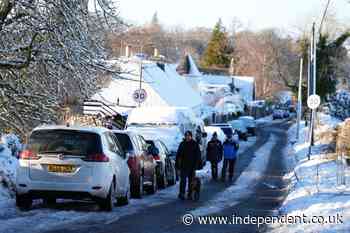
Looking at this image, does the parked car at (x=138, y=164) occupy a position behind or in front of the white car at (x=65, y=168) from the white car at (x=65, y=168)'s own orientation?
in front

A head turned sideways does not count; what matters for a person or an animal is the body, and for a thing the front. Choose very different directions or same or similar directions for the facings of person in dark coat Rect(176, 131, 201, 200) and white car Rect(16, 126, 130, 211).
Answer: very different directions

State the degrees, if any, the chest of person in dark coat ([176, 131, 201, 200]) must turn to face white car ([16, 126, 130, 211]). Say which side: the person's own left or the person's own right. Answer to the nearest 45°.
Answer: approximately 45° to the person's own right

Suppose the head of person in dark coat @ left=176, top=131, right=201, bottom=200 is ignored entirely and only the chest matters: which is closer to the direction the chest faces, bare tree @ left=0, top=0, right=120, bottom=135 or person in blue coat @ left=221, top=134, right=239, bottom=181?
the bare tree

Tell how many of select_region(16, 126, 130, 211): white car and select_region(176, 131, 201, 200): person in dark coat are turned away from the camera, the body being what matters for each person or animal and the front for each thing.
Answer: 1

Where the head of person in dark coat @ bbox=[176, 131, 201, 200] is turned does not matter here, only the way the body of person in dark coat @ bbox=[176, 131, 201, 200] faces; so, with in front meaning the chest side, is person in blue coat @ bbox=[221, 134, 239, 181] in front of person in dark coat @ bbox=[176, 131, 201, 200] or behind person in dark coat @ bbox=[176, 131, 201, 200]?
behind

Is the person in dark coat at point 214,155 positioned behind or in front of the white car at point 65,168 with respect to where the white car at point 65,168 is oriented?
in front

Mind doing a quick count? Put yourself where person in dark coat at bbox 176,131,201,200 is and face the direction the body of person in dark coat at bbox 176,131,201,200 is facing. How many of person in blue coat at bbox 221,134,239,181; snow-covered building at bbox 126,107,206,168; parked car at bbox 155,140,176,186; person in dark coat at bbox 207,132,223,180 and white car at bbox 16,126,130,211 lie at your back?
4

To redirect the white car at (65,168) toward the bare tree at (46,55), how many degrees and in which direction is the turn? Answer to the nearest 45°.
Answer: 0° — it already faces it

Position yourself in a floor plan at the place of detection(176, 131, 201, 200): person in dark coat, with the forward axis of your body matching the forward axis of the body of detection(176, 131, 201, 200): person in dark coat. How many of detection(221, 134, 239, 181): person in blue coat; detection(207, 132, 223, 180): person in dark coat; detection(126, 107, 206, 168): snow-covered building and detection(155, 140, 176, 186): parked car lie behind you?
4

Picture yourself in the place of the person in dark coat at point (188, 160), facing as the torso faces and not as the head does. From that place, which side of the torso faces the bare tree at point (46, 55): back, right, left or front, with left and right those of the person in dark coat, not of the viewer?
right

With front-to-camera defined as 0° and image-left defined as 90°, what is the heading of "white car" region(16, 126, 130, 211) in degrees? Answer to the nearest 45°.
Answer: approximately 180°
